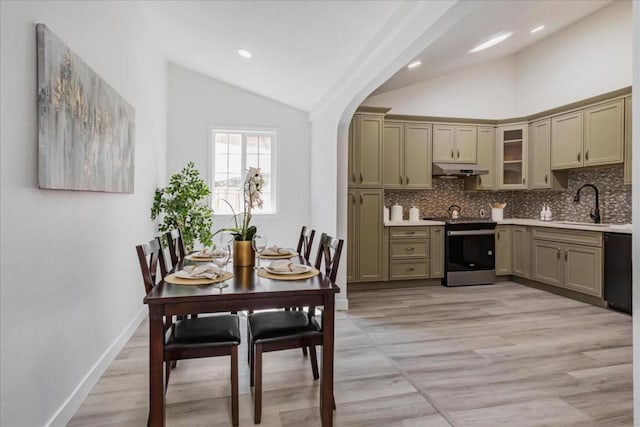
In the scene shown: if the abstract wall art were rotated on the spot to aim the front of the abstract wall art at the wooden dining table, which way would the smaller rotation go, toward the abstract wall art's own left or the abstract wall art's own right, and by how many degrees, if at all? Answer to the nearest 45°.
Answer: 0° — it already faces it

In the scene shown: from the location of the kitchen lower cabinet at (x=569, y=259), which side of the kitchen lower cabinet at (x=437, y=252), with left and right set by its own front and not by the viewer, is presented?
left

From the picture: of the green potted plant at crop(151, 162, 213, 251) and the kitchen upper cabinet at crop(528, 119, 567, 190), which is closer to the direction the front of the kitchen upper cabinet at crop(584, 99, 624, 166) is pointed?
the green potted plant

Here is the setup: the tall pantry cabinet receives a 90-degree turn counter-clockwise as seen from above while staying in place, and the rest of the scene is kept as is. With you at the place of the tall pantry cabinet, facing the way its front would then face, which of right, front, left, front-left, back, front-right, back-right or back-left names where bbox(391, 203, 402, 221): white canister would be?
front-left
